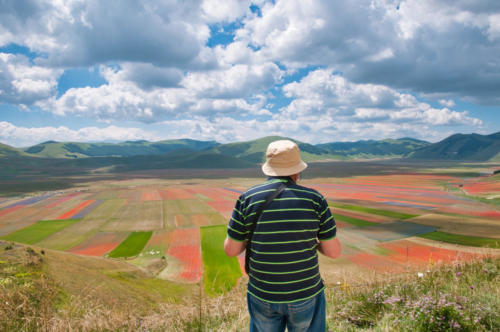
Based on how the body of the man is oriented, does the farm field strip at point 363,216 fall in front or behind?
in front

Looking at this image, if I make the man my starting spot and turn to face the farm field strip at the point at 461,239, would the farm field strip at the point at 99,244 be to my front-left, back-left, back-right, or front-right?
front-left

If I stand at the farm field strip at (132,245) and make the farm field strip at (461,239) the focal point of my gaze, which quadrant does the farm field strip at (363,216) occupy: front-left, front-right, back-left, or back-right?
front-left

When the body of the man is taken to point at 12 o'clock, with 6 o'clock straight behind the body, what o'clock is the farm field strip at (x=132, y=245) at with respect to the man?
The farm field strip is roughly at 11 o'clock from the man.

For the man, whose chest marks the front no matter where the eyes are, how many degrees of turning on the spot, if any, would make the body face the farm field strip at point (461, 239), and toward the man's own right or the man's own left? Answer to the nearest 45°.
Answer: approximately 45° to the man's own right

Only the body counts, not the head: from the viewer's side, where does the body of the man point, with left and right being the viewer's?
facing away from the viewer

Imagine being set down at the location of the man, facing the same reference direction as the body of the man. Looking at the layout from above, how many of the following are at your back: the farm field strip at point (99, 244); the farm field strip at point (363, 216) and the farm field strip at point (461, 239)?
0

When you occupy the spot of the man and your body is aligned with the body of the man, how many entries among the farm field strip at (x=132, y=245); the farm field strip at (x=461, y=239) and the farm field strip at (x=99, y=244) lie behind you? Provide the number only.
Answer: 0

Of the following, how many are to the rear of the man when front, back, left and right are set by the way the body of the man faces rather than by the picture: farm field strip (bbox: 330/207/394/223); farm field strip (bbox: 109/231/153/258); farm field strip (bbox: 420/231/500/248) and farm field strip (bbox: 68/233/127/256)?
0

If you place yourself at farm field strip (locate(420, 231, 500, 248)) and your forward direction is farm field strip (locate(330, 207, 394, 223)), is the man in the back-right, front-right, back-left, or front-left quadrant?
back-left
